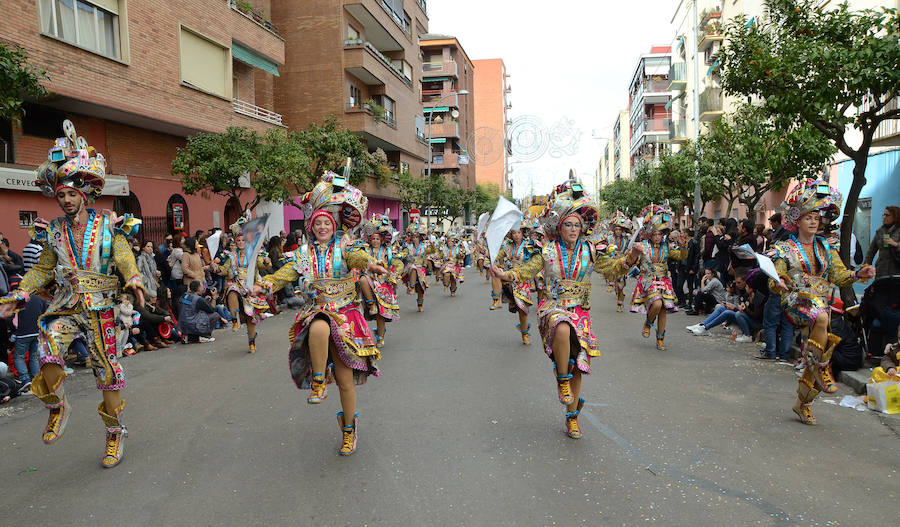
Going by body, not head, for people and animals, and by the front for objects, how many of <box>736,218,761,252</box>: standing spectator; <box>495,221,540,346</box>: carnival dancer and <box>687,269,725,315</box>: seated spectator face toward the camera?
1

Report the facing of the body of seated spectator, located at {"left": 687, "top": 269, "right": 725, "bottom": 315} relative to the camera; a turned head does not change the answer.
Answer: to the viewer's left

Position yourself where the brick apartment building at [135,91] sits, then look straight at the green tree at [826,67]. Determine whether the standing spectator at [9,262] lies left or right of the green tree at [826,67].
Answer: right

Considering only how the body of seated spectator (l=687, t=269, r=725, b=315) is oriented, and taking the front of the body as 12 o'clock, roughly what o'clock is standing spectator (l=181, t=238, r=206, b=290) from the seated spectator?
The standing spectator is roughly at 11 o'clock from the seated spectator.

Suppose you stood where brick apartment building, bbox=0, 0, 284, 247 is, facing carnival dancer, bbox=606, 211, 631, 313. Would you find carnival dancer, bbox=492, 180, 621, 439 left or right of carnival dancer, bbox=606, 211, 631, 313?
right

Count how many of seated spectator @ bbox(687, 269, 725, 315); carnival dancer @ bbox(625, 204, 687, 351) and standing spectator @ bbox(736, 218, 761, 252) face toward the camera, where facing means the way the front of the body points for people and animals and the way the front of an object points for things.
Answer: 1

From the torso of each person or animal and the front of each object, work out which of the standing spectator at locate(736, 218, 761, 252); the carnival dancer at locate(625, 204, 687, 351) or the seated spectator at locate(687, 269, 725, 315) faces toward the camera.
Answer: the carnival dancer

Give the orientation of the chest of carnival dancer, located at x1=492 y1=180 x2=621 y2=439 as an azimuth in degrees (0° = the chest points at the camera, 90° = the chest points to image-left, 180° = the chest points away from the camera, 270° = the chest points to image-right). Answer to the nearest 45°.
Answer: approximately 0°

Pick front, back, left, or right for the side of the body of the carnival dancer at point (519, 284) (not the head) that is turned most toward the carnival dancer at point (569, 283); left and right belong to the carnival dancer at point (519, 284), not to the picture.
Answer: front

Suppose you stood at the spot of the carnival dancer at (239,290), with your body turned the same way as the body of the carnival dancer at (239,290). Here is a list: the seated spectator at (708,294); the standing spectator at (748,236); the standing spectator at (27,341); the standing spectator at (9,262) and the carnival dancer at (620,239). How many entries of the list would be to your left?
3

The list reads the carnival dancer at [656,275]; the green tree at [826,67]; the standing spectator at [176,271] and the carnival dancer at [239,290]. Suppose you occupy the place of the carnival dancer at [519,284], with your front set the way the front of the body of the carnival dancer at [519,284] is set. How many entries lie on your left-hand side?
2

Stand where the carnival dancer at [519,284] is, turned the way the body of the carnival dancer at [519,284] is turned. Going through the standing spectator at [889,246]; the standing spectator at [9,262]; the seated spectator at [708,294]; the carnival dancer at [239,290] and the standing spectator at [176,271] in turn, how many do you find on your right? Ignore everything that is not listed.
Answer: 3

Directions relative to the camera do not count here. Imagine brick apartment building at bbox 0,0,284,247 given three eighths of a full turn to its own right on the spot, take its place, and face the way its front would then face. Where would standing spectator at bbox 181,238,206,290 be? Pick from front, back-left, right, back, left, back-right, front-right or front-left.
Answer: left

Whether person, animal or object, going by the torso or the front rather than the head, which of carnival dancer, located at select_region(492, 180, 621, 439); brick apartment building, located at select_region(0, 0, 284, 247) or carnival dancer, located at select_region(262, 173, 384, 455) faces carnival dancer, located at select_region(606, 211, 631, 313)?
the brick apartment building

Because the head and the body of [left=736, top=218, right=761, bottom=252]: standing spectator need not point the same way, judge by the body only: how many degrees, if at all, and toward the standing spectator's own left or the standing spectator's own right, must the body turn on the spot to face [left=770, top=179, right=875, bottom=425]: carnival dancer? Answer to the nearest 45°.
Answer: approximately 90° to the standing spectator's own left

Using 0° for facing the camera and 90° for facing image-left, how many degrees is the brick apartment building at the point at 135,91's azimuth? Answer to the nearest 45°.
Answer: approximately 315°

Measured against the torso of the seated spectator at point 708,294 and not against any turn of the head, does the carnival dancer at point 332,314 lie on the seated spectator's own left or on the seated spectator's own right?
on the seated spectator's own left

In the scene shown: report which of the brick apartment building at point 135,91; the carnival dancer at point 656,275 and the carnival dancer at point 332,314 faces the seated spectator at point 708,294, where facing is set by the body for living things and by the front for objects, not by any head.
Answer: the brick apartment building
